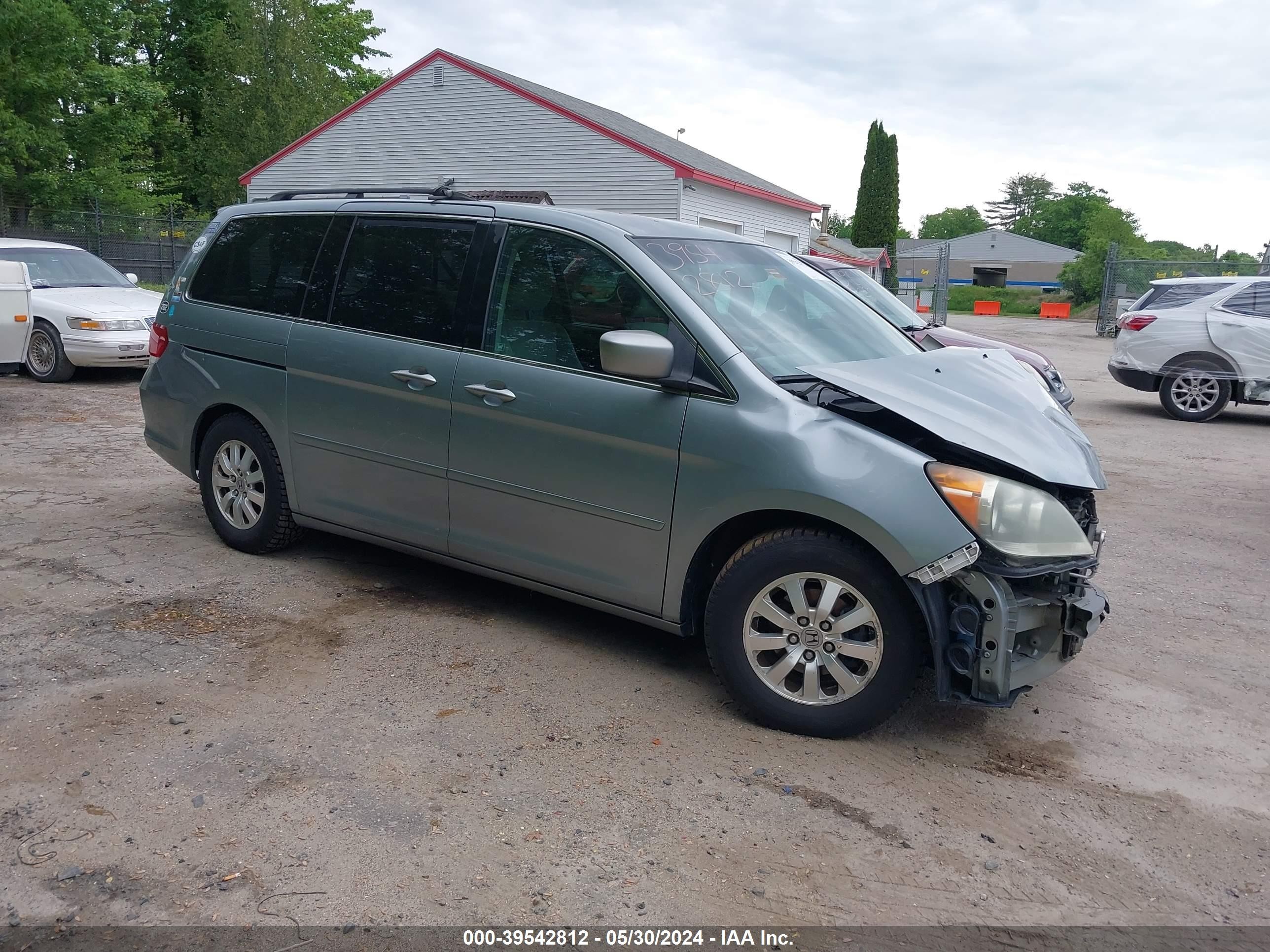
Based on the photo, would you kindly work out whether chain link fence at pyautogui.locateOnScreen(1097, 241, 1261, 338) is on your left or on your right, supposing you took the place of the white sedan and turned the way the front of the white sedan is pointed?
on your left

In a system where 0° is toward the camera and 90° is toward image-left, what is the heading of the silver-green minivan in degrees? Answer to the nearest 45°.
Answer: approximately 315°

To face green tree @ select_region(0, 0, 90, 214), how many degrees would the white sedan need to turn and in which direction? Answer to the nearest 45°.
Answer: approximately 135° to its left

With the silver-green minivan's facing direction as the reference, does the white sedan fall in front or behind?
behind

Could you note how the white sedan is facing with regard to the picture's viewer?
facing the viewer and to the right of the viewer

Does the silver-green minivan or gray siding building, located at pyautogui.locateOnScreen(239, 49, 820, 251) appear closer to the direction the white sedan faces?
the silver-green minivan

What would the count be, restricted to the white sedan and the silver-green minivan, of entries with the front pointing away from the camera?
0

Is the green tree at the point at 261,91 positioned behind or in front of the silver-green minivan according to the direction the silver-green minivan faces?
behind
